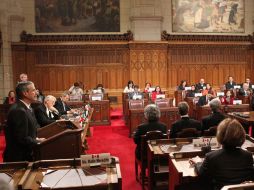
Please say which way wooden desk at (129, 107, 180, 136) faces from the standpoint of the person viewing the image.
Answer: facing the viewer

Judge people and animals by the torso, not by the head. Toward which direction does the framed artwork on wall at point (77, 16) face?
toward the camera

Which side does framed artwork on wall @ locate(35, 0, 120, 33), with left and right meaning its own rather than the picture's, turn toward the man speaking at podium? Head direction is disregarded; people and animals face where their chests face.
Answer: front

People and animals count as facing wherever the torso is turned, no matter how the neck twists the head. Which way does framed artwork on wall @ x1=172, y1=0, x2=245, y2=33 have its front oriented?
toward the camera

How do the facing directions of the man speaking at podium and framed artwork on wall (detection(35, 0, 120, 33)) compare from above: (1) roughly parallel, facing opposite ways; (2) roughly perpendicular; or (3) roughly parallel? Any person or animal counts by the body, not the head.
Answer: roughly perpendicular

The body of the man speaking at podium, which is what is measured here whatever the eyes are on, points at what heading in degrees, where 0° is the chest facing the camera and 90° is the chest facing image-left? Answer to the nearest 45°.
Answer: approximately 270°

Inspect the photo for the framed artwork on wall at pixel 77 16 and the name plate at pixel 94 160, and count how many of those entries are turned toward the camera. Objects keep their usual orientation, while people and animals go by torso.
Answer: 2

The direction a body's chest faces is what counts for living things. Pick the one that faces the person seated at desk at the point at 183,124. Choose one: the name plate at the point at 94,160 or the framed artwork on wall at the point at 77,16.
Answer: the framed artwork on wall

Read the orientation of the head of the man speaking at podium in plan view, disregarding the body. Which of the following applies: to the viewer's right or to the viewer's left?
to the viewer's right

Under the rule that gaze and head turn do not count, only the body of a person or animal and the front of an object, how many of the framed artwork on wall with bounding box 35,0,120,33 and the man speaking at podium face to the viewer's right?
1

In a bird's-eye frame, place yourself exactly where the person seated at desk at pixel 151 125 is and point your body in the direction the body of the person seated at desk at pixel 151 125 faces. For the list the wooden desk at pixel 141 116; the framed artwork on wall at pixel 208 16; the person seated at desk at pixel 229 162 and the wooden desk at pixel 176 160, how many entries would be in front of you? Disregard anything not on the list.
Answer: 2

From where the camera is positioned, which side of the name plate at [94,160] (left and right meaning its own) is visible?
front

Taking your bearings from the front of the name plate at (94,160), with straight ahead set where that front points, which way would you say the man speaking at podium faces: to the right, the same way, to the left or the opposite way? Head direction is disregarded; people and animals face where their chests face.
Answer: to the left

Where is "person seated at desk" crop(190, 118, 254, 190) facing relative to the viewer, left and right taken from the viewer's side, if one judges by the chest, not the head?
facing away from the viewer and to the left of the viewer

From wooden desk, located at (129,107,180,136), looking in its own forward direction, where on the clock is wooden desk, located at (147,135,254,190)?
wooden desk, located at (147,135,254,190) is roughly at 12 o'clock from wooden desk, located at (129,107,180,136).

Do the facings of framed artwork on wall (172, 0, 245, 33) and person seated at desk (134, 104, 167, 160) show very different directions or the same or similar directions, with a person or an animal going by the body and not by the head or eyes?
very different directions
